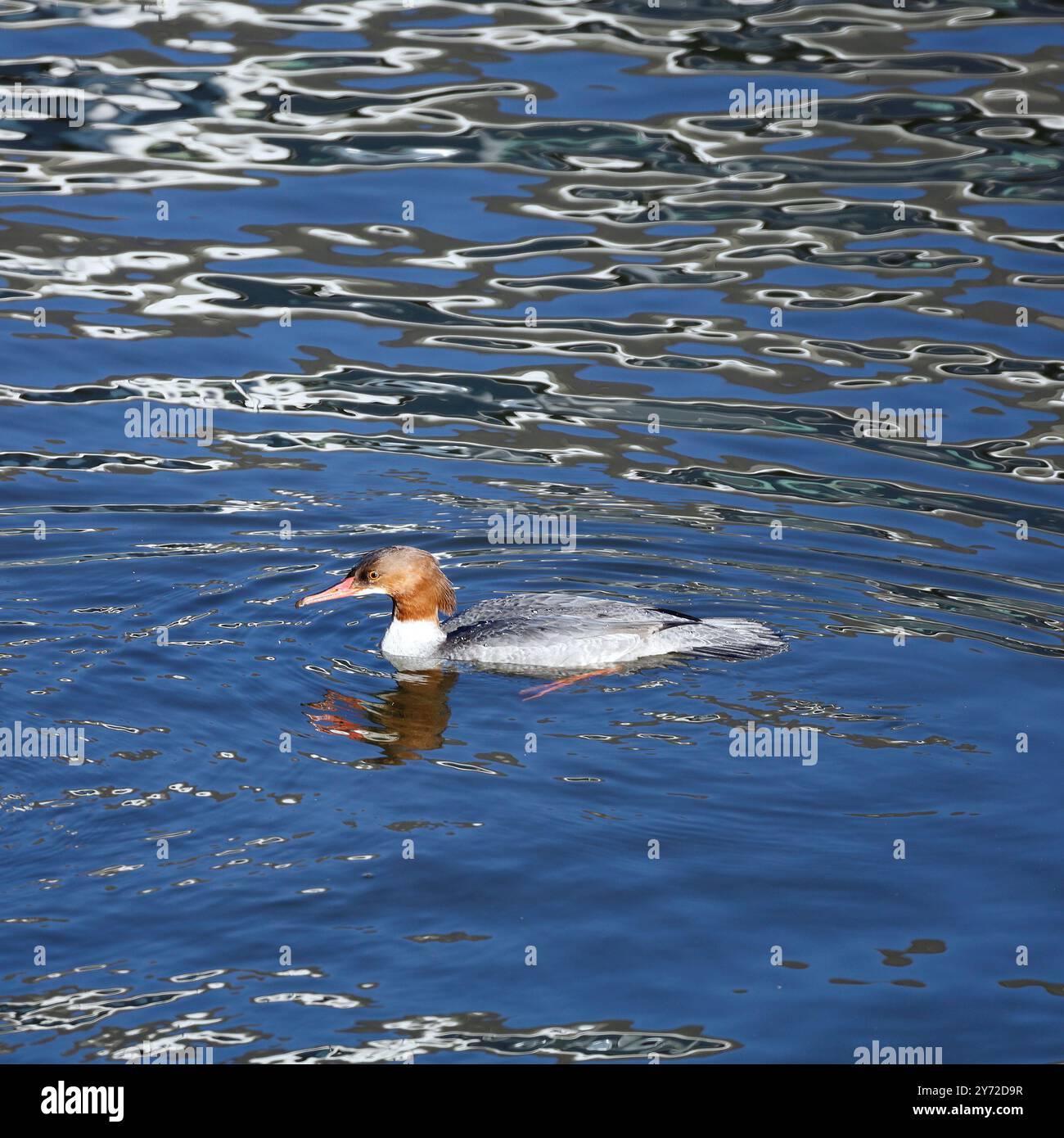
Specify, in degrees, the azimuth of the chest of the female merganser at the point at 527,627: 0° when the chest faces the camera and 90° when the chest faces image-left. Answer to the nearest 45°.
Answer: approximately 90°
